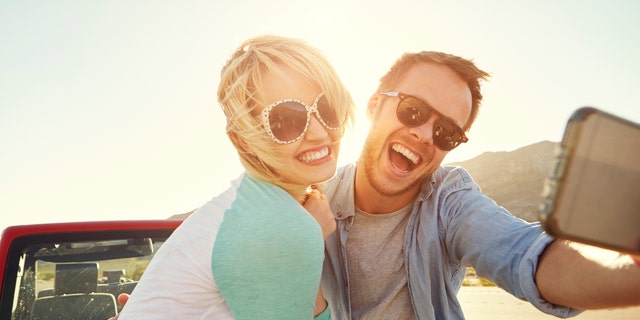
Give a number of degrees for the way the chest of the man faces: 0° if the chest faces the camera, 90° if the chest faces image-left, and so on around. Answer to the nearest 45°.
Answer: approximately 0°

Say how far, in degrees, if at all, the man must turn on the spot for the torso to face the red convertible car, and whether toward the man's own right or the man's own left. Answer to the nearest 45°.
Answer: approximately 90° to the man's own right

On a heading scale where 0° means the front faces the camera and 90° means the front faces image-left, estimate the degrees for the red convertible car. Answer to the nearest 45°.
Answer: approximately 0°

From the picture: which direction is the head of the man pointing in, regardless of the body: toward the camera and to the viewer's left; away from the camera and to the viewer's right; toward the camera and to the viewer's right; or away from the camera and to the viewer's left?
toward the camera and to the viewer's right
